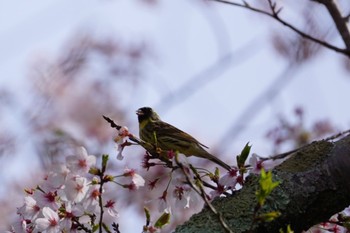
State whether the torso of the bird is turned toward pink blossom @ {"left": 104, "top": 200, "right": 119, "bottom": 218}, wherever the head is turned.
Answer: yes

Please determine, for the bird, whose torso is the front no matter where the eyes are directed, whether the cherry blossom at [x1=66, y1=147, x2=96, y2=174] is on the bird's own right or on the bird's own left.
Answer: on the bird's own left

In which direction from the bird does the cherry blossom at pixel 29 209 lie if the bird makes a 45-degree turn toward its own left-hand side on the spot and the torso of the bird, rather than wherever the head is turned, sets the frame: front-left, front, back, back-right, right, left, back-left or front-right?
front

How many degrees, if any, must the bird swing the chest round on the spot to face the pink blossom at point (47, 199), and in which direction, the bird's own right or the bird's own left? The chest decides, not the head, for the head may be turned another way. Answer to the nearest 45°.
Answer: approximately 45° to the bird's own left

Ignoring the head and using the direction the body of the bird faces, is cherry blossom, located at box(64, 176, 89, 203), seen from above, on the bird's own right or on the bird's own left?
on the bird's own left

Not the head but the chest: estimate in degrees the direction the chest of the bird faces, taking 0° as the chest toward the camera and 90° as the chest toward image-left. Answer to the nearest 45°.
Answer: approximately 90°
